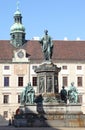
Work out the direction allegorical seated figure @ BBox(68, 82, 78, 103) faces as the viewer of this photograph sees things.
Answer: facing the viewer

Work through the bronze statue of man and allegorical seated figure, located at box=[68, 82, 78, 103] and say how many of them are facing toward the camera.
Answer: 2

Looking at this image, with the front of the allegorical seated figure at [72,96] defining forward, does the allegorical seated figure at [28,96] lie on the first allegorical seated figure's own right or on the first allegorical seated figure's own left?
on the first allegorical seated figure's own right

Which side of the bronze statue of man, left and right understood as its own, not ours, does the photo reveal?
front
